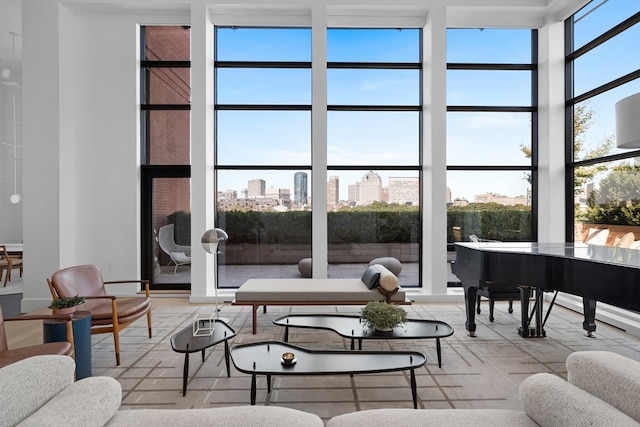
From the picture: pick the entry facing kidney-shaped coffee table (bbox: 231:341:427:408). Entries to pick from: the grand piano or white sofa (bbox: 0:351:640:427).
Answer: the white sofa

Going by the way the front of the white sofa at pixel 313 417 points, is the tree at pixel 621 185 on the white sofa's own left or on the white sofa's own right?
on the white sofa's own right

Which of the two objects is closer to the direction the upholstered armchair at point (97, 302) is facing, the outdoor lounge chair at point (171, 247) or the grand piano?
the grand piano

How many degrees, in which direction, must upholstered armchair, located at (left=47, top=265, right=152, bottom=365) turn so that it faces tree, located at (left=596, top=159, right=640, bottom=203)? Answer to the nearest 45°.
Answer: approximately 45° to its left

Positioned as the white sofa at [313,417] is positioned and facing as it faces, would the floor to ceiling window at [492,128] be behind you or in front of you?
in front

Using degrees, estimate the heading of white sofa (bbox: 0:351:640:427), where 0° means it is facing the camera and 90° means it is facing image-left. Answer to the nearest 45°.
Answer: approximately 180°

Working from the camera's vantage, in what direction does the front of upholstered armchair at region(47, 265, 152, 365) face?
facing the viewer and to the right of the viewer

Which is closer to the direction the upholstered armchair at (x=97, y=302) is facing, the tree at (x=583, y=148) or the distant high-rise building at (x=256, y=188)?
the tree

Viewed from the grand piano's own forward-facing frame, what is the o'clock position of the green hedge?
The green hedge is roughly at 1 o'clock from the grand piano.

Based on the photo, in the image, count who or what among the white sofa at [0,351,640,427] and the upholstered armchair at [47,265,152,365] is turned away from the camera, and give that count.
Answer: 1

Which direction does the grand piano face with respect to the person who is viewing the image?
facing away from the viewer and to the left of the viewer

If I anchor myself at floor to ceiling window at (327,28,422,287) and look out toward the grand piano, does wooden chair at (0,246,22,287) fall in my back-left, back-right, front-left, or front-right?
back-right

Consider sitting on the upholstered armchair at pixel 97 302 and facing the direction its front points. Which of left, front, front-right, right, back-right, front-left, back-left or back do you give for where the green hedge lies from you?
front-left

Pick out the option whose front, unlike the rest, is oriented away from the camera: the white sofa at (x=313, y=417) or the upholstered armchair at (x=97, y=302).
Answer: the white sofa

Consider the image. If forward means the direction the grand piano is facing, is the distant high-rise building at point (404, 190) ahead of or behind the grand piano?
ahead
